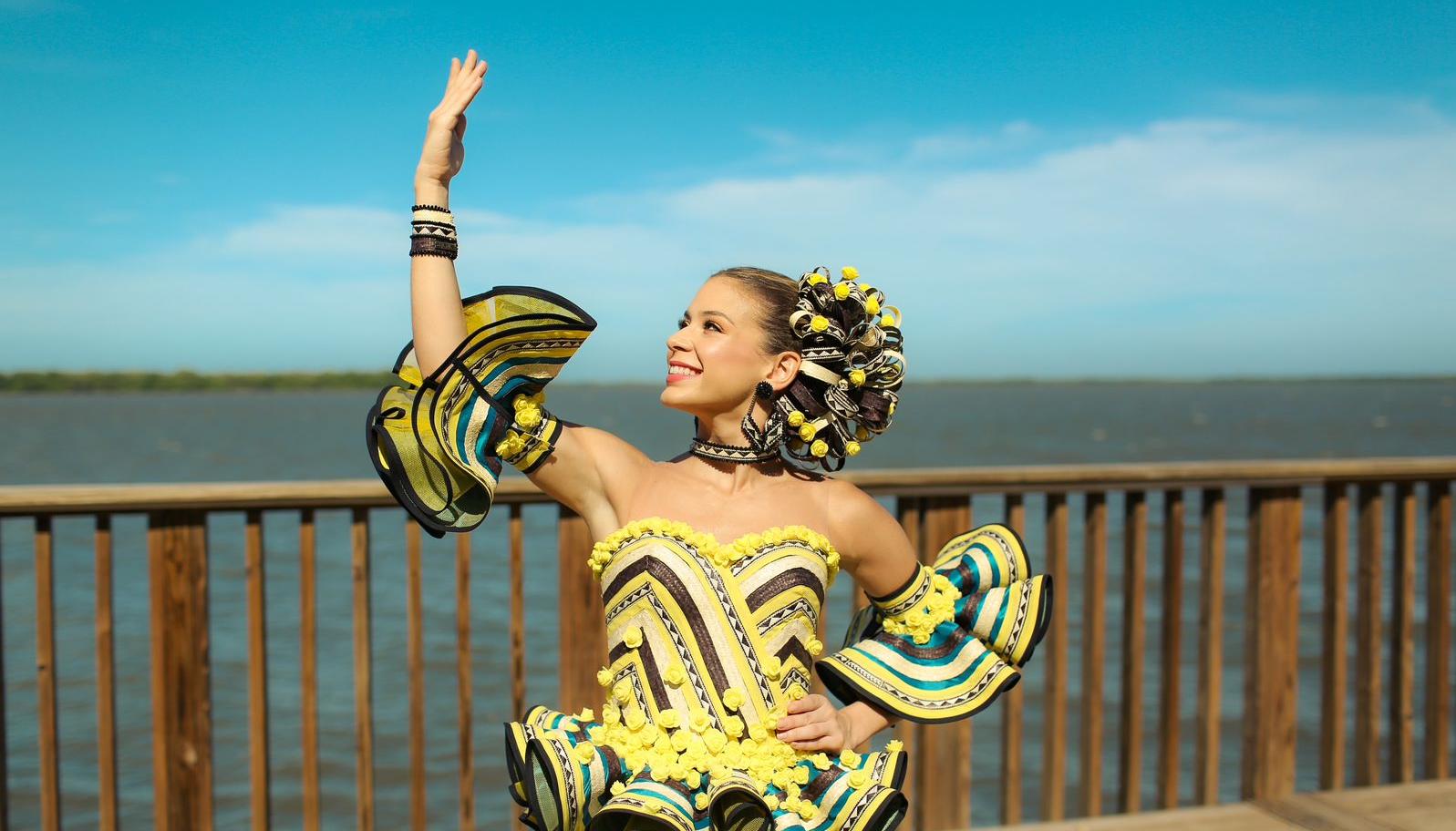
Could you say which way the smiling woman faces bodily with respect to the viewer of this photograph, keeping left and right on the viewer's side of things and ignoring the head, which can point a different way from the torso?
facing the viewer

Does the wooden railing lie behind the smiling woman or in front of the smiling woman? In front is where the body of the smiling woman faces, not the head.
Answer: behind

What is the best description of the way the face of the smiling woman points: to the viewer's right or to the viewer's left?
to the viewer's left
